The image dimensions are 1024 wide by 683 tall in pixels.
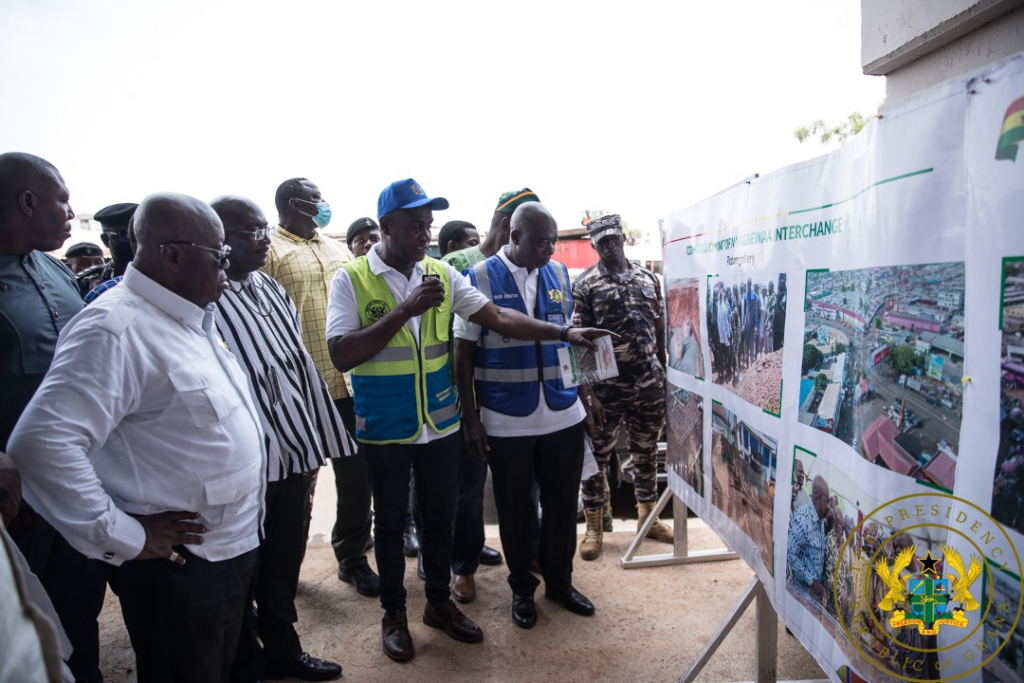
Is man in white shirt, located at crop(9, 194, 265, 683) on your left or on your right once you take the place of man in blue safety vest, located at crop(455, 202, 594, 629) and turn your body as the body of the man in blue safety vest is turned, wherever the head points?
on your right

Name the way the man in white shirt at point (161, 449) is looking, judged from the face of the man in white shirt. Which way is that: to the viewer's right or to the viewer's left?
to the viewer's right

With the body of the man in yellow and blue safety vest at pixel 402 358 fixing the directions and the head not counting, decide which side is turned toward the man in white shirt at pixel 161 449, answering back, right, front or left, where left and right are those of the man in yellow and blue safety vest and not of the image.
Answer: right

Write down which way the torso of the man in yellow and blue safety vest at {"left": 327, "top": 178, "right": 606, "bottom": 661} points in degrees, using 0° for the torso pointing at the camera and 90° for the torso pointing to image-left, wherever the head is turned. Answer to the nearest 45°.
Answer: approximately 315°

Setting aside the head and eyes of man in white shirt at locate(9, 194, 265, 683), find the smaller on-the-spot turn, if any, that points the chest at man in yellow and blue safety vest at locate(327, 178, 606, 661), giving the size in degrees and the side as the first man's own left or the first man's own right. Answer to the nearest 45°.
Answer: approximately 45° to the first man's own left

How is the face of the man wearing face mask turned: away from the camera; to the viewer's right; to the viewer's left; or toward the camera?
to the viewer's right

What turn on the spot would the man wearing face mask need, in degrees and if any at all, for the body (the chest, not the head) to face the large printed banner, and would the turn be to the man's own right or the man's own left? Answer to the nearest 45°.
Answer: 0° — they already face it

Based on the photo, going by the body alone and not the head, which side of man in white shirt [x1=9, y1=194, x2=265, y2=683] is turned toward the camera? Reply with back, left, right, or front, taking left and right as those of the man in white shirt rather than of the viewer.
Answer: right

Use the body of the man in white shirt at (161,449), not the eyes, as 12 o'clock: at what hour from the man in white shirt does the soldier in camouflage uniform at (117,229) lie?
The soldier in camouflage uniform is roughly at 9 o'clock from the man in white shirt.
